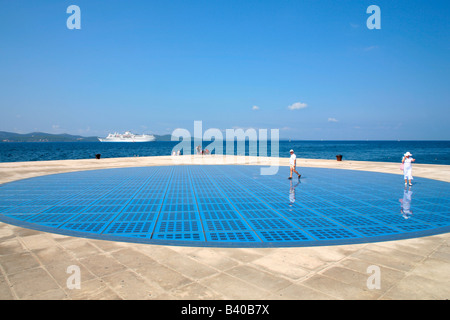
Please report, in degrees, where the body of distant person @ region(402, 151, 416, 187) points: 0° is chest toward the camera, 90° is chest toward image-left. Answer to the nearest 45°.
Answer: approximately 0°
